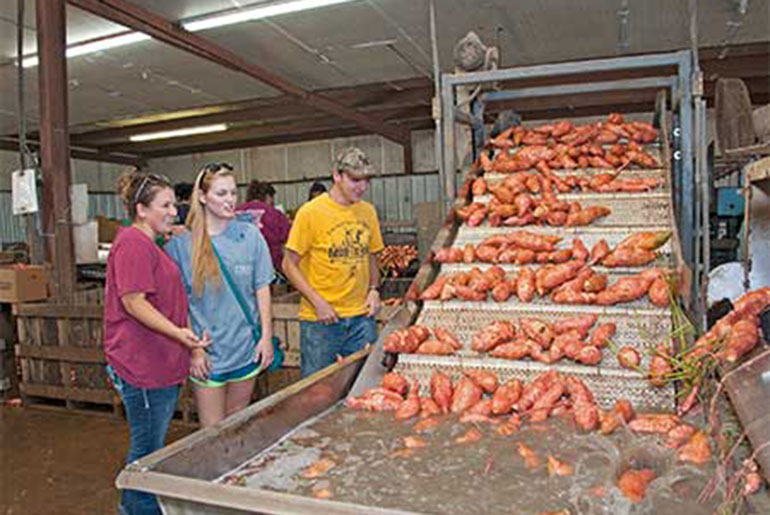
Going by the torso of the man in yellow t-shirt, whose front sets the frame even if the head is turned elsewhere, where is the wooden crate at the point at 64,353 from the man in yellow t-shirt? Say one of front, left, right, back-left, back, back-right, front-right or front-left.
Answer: back

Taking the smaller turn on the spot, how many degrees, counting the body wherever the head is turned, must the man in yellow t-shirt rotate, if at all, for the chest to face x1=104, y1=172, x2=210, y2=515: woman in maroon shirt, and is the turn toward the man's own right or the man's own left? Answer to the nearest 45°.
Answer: approximately 90° to the man's own right

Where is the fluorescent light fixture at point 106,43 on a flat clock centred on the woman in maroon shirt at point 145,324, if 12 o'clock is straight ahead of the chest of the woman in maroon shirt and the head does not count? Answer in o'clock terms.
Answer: The fluorescent light fixture is roughly at 9 o'clock from the woman in maroon shirt.

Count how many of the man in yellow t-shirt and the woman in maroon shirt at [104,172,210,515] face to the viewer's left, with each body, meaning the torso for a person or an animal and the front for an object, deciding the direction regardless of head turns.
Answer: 0

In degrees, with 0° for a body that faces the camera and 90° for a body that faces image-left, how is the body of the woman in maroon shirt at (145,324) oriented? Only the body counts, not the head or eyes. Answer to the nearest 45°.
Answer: approximately 270°

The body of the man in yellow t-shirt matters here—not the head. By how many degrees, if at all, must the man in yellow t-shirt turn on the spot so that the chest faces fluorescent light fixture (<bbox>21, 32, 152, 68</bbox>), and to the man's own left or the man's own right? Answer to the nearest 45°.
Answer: approximately 180°

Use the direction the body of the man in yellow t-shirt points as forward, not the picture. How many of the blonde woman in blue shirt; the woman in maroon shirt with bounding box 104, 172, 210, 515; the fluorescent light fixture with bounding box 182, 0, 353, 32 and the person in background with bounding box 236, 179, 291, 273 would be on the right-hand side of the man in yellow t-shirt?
2

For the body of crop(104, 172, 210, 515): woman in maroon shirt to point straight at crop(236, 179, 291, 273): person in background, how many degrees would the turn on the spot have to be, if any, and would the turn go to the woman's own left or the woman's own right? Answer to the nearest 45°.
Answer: approximately 90° to the woman's own left

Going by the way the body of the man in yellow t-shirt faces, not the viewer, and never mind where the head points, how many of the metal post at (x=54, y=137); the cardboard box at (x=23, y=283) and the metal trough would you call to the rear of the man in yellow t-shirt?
2

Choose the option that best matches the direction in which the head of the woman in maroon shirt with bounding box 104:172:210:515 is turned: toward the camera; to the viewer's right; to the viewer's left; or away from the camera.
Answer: to the viewer's right
